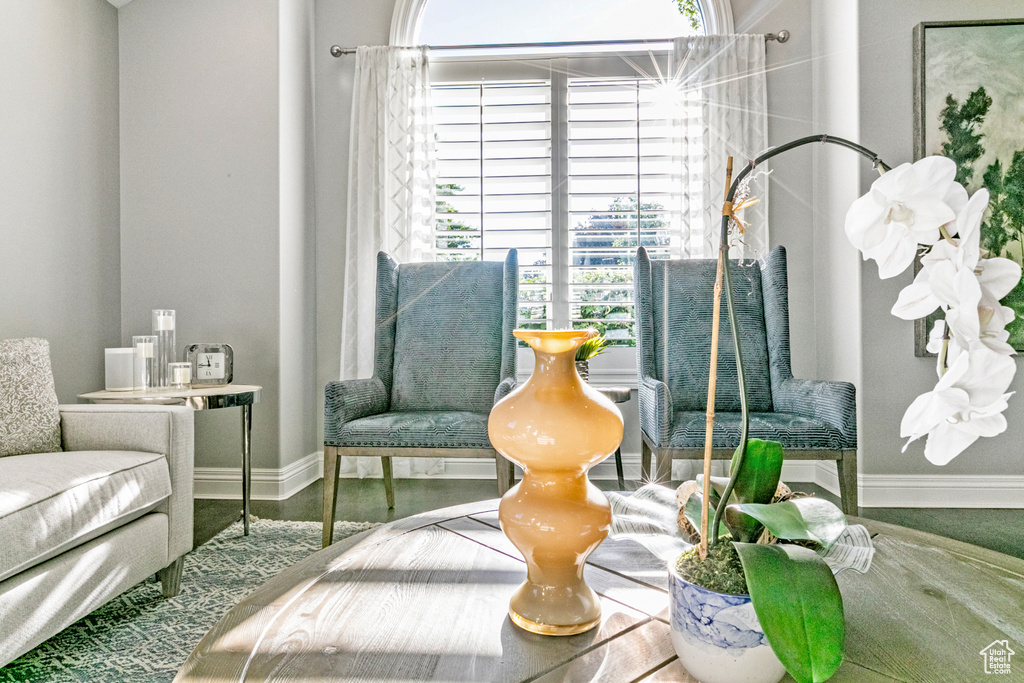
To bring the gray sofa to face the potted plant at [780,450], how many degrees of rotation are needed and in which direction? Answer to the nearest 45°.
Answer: approximately 45° to its right

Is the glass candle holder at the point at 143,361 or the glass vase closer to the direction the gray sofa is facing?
the glass vase

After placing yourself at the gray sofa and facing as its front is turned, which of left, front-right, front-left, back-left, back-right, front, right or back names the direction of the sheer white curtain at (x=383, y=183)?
left

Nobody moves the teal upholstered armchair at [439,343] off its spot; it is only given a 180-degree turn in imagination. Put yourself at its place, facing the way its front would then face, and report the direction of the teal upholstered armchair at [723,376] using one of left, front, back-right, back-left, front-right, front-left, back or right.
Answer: right

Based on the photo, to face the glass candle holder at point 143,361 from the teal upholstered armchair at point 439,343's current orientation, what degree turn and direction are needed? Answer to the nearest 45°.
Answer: approximately 90° to its right

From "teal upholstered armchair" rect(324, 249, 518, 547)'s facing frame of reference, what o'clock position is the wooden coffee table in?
The wooden coffee table is roughly at 12 o'clock from the teal upholstered armchair.

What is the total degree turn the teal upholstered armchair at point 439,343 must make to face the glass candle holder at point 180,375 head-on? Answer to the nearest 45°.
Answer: approximately 90° to its right

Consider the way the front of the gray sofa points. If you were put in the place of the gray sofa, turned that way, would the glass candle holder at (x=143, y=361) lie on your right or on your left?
on your left

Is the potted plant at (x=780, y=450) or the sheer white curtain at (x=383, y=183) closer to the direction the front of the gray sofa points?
the potted plant

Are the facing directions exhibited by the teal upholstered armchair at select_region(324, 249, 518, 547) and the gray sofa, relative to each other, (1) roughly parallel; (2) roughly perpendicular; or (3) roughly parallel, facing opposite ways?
roughly perpendicular

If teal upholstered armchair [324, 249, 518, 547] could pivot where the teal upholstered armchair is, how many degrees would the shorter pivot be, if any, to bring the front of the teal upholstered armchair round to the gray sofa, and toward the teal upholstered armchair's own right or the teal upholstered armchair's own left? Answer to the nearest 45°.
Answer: approximately 45° to the teal upholstered armchair's own right

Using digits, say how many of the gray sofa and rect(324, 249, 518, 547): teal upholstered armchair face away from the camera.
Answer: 0

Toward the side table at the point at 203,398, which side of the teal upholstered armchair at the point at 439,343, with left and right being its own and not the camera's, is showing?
right
